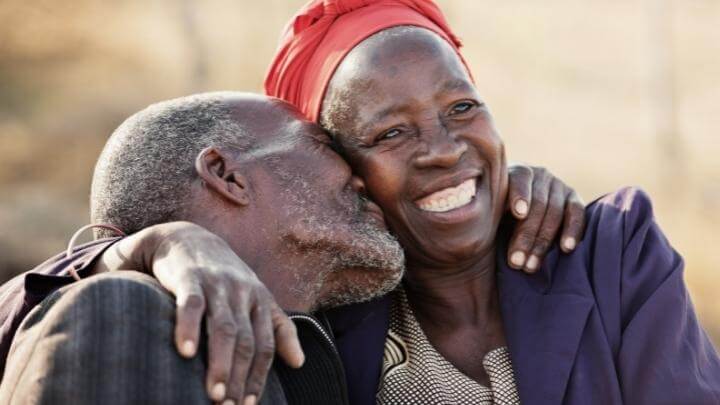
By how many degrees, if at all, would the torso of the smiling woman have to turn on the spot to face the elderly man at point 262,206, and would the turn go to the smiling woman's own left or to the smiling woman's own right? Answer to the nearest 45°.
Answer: approximately 90° to the smiling woman's own right

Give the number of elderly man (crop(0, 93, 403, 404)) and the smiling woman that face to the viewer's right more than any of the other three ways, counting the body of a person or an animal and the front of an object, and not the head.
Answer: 1

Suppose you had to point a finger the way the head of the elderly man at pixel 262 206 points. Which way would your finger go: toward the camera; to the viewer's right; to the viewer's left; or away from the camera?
to the viewer's right

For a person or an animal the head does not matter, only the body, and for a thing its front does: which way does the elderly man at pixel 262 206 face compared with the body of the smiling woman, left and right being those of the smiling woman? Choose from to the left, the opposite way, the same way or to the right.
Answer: to the left

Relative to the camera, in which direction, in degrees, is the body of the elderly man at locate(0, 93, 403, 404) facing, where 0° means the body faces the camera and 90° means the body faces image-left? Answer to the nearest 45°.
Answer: approximately 270°

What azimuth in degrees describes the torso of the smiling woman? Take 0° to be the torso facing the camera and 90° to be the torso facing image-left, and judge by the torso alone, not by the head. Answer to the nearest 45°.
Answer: approximately 0°
